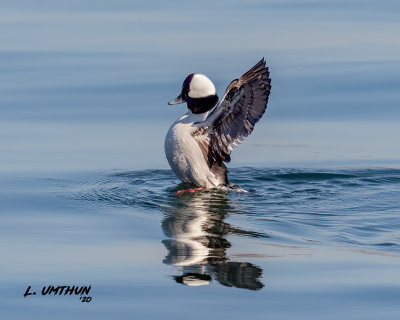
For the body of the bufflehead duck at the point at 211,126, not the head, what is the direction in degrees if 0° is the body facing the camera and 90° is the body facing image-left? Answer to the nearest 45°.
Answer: approximately 90°
